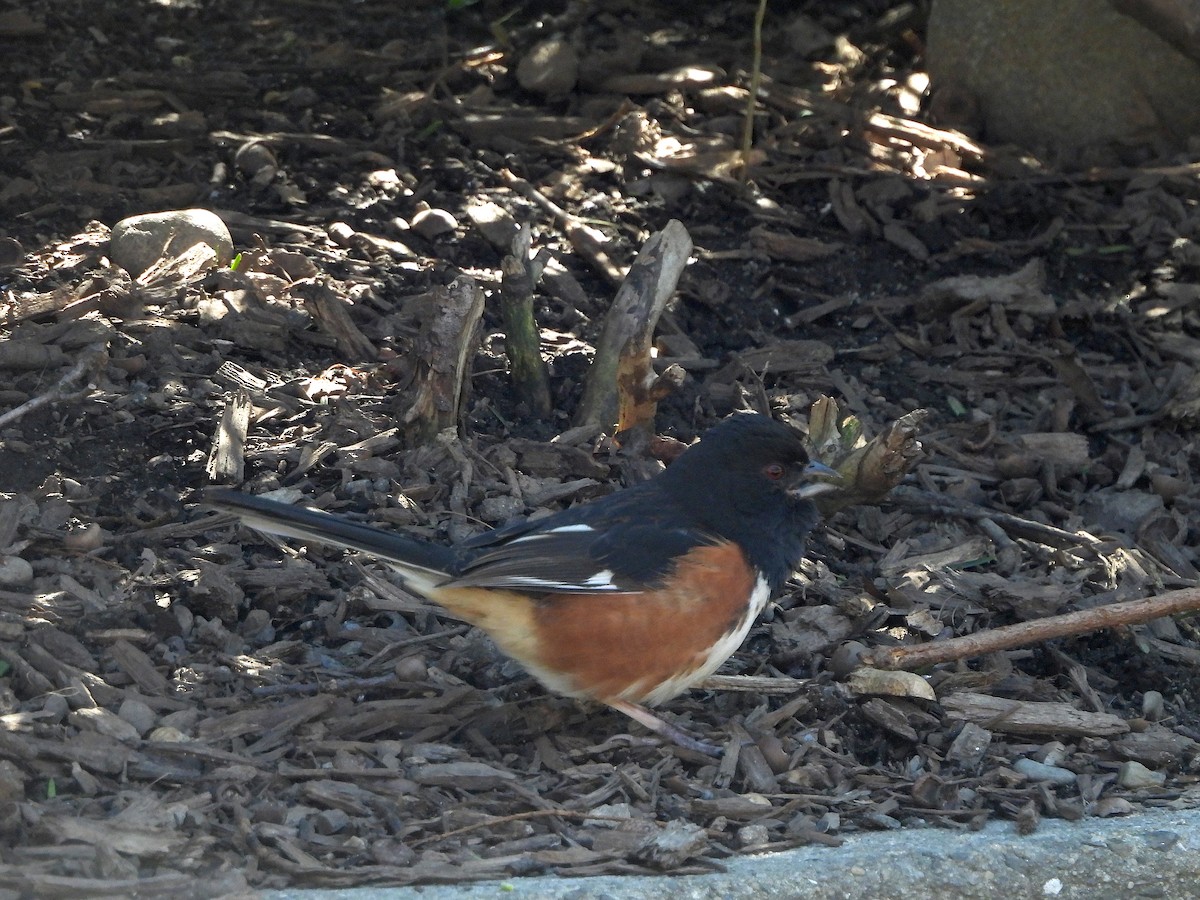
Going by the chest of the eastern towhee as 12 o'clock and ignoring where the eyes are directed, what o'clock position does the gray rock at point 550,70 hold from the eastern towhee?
The gray rock is roughly at 9 o'clock from the eastern towhee.

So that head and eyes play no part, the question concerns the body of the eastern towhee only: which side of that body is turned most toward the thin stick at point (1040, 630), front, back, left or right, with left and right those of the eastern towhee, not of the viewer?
front

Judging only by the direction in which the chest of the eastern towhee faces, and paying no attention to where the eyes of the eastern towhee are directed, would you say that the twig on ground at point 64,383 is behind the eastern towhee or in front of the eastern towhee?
behind

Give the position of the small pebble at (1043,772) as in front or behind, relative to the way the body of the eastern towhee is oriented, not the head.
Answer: in front

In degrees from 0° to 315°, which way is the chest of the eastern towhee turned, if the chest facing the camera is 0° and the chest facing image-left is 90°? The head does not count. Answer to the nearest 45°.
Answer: approximately 270°

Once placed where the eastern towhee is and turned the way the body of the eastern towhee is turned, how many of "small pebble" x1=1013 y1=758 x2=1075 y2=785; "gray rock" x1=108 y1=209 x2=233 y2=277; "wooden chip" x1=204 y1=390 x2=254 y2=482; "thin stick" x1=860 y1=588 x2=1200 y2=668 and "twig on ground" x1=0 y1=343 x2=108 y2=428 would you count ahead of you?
2

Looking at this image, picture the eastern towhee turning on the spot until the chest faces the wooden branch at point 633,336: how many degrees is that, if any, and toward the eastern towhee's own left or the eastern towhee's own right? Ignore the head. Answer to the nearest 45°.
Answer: approximately 90° to the eastern towhee's own left

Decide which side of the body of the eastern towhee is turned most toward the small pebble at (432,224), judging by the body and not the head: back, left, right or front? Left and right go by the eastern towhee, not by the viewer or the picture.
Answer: left
